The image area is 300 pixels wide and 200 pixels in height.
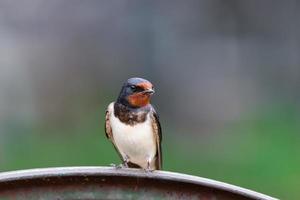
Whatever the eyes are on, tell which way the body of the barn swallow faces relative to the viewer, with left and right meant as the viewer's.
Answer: facing the viewer
